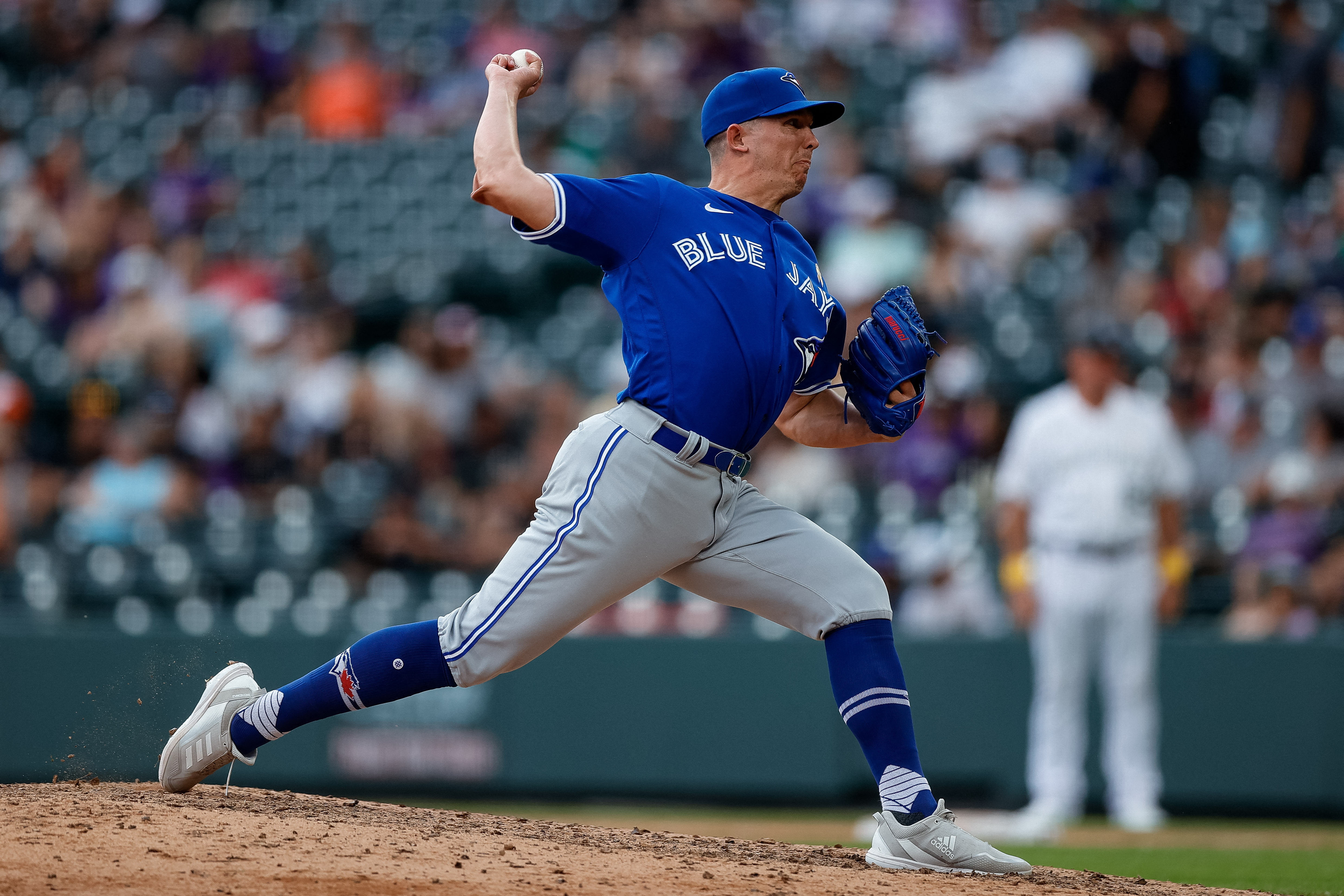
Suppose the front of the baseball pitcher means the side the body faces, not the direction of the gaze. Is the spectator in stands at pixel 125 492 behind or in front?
behind

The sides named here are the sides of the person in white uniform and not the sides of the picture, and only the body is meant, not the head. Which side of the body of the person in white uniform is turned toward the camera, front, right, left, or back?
front

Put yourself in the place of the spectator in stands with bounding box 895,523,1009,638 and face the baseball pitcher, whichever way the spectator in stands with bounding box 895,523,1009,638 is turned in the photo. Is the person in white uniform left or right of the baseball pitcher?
left

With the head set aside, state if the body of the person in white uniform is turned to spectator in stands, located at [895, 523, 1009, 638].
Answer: no

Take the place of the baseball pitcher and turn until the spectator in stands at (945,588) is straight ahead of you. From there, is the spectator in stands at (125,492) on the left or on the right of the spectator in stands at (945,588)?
left

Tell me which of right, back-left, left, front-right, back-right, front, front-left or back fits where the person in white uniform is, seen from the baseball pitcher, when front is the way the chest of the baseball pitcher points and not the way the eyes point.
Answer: left

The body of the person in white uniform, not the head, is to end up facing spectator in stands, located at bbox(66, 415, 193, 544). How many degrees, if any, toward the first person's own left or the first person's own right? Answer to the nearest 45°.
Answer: approximately 90° to the first person's own right

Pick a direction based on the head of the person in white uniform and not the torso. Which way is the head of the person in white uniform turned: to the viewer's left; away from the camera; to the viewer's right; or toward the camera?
toward the camera

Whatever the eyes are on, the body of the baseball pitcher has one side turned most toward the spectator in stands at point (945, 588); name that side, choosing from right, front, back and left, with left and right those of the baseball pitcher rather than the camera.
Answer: left

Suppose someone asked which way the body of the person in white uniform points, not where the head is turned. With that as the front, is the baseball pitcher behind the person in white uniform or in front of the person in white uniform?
in front

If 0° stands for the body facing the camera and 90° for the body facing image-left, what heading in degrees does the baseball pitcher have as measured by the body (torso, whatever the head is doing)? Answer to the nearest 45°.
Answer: approximately 315°

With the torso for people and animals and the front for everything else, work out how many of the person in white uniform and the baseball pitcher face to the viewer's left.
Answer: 0
